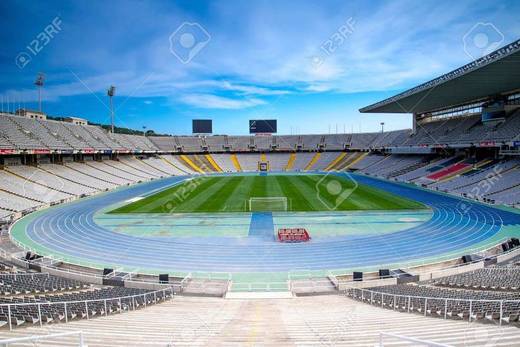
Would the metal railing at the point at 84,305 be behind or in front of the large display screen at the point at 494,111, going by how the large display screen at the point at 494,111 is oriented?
in front

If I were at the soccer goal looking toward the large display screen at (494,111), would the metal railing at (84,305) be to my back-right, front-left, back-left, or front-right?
back-right

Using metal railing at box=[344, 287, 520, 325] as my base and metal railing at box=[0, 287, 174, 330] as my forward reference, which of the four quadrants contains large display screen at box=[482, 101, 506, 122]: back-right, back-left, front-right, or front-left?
back-right

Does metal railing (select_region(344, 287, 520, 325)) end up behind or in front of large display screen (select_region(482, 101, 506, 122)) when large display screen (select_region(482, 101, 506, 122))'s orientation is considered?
in front

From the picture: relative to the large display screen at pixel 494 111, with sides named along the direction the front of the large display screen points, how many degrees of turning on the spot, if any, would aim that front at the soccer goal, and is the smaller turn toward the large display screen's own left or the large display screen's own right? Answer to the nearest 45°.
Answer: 0° — it already faces it

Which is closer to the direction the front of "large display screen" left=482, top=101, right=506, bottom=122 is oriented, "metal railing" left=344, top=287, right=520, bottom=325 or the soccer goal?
the soccer goal
